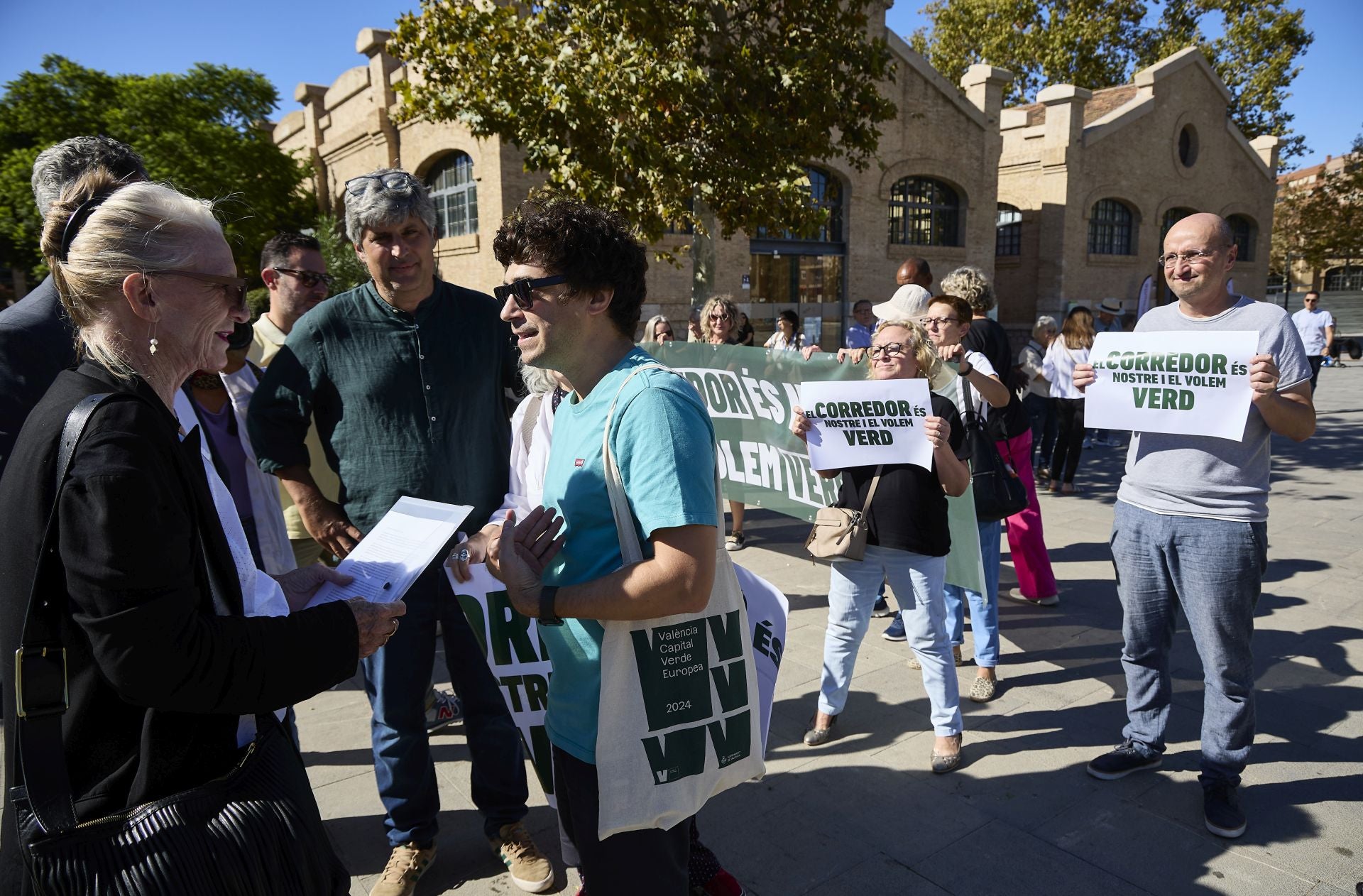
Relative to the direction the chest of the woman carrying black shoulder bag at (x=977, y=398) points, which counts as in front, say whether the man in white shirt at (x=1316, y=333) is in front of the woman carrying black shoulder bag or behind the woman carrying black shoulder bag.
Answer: behind

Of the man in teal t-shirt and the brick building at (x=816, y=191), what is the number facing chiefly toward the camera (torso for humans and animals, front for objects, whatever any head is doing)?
1

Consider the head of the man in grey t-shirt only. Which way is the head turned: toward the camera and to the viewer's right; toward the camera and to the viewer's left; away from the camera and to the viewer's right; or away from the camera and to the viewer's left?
toward the camera and to the viewer's left

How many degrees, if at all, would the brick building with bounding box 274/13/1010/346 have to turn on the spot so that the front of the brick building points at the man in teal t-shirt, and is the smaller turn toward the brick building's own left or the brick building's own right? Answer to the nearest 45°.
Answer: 0° — it already faces them

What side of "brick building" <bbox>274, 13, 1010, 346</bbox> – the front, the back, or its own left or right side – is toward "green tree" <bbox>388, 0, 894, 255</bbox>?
front

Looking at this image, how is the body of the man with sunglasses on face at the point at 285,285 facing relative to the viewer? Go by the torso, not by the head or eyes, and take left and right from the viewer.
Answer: facing the viewer and to the right of the viewer

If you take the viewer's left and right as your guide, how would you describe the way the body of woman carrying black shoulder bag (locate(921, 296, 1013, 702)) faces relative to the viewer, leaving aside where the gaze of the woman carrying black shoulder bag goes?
facing the viewer and to the left of the viewer

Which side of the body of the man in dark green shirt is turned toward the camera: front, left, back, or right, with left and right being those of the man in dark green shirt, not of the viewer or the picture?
front

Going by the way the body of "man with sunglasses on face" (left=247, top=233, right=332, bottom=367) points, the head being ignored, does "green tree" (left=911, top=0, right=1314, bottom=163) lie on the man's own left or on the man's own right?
on the man's own left

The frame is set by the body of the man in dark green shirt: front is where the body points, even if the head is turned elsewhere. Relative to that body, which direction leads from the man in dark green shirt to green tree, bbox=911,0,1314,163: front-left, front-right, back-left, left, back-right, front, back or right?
back-left

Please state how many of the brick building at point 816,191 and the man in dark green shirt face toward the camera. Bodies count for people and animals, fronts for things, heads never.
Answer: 2

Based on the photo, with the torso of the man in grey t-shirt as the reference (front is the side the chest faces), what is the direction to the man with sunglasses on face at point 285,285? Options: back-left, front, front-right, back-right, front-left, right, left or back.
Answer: front-right

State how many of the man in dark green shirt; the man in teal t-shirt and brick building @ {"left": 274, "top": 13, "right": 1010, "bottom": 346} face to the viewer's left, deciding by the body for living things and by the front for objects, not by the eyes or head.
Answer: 1

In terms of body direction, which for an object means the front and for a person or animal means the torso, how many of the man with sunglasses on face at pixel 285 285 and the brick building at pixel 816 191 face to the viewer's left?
0

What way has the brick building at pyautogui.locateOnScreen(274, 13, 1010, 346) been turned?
toward the camera

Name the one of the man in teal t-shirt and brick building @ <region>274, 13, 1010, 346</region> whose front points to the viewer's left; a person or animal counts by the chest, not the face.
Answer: the man in teal t-shirt

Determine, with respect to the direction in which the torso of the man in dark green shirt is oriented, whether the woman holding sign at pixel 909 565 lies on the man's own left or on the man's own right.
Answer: on the man's own left
